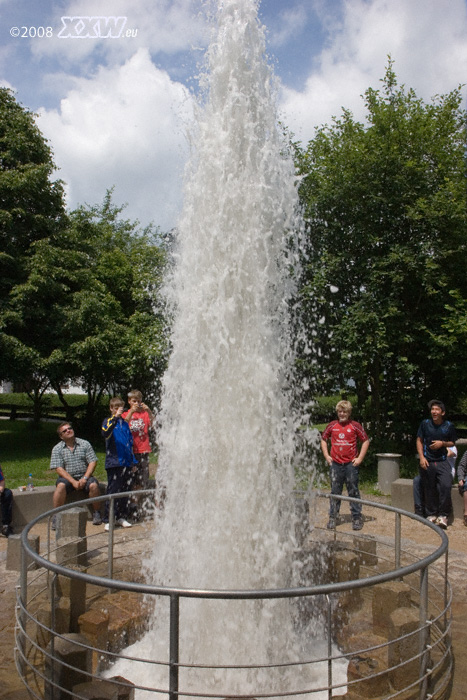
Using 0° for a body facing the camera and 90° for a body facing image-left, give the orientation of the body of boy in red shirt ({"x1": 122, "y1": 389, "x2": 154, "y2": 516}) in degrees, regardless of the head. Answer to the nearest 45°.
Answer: approximately 0°

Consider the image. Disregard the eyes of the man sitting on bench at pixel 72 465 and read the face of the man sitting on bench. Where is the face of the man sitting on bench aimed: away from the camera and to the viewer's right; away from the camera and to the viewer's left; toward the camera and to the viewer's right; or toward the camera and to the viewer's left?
toward the camera and to the viewer's right

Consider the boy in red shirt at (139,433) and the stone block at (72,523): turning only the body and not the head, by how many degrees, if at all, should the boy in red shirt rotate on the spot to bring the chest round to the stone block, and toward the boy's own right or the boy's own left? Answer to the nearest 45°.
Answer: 0° — they already face it

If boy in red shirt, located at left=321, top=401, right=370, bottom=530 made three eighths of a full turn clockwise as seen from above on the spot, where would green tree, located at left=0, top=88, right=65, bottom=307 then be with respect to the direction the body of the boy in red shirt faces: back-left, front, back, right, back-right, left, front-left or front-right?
front

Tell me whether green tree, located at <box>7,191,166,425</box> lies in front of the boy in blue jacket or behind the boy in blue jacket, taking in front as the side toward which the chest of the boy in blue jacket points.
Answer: behind

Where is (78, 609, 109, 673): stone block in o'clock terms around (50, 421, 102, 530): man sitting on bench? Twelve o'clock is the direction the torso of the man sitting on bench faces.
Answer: The stone block is roughly at 12 o'clock from the man sitting on bench.

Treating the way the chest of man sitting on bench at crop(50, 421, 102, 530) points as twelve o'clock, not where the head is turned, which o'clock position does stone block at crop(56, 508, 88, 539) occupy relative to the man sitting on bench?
The stone block is roughly at 12 o'clock from the man sitting on bench.

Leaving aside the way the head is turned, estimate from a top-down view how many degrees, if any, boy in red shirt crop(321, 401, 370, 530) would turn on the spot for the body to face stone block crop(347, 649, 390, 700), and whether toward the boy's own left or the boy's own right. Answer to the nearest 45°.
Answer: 0° — they already face it

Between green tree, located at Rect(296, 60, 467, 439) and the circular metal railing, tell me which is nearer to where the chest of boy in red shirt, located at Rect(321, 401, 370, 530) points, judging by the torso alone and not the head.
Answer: the circular metal railing

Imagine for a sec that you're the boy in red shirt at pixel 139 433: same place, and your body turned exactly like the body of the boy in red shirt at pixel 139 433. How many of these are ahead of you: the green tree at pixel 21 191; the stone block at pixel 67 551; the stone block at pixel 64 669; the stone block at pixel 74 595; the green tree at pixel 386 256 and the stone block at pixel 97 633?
4

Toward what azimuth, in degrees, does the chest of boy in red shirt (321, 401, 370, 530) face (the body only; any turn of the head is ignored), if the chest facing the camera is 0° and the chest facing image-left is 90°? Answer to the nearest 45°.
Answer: approximately 0°

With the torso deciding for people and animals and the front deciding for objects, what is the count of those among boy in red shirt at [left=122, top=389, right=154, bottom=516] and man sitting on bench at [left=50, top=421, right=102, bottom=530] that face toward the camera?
2

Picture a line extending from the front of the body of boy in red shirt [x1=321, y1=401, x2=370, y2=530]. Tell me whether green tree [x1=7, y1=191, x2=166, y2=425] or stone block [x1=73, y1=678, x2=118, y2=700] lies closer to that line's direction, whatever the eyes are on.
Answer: the stone block
